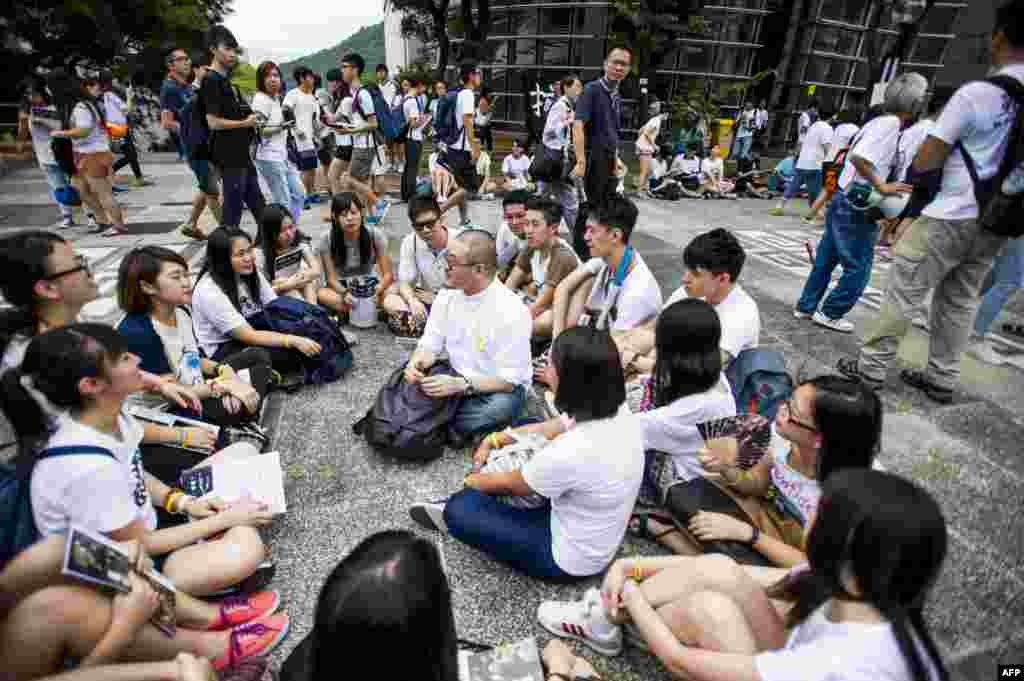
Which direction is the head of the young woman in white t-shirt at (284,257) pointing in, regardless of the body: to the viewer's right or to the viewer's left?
to the viewer's right

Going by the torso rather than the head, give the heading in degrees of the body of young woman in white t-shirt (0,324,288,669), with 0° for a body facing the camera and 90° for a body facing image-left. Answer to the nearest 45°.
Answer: approximately 270°

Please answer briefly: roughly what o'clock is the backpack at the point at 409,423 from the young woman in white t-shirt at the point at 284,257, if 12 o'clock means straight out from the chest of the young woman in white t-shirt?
The backpack is roughly at 1 o'clock from the young woman in white t-shirt.

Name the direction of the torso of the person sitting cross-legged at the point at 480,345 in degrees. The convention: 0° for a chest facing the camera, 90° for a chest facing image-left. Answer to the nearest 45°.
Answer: approximately 45°

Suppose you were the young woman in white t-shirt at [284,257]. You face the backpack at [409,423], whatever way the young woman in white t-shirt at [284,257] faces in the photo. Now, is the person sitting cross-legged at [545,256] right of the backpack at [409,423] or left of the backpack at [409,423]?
left

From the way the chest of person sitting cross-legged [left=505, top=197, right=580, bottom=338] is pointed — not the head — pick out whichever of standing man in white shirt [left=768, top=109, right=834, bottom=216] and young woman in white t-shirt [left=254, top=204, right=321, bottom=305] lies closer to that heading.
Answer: the young woman in white t-shirt
